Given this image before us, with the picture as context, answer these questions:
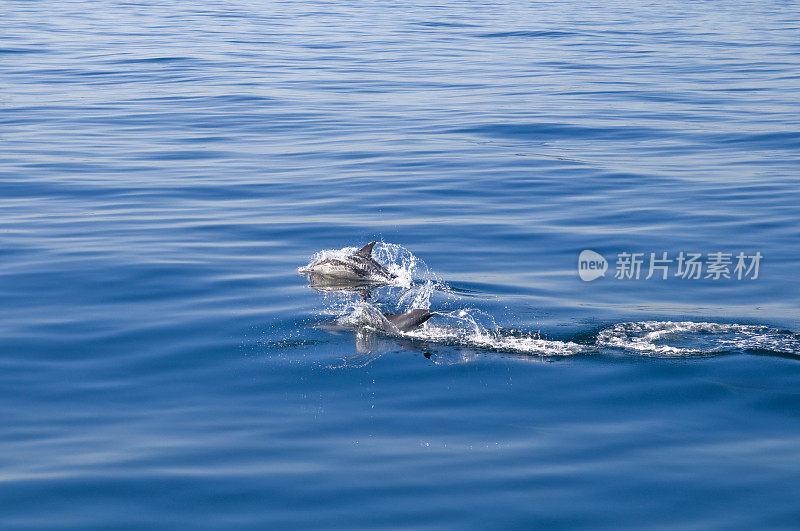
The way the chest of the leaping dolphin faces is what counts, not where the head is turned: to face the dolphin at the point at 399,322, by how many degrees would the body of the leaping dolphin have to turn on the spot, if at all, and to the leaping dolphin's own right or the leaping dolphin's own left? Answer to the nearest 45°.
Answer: approximately 90° to the leaping dolphin's own left

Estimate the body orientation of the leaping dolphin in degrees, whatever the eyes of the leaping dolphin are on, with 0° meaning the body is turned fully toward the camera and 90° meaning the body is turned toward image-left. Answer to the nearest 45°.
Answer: approximately 90°
